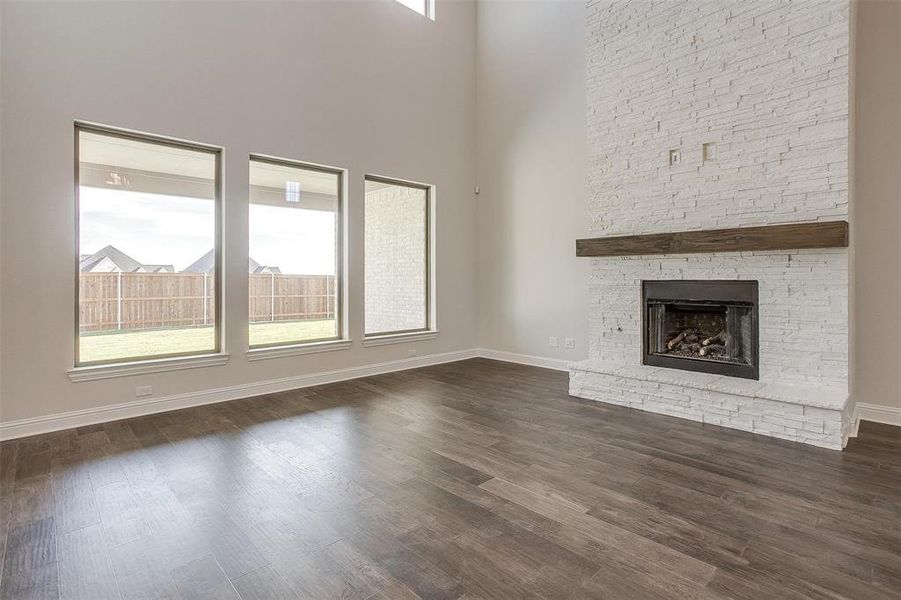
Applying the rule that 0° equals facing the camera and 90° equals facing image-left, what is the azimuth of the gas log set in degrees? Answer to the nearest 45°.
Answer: approximately 0°

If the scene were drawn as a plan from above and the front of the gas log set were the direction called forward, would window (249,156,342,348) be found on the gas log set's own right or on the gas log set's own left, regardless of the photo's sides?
on the gas log set's own right

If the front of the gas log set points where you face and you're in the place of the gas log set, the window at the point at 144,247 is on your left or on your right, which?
on your right

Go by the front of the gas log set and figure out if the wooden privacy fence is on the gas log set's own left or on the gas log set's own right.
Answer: on the gas log set's own right

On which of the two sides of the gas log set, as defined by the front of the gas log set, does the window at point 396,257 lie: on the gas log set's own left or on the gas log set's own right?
on the gas log set's own right
